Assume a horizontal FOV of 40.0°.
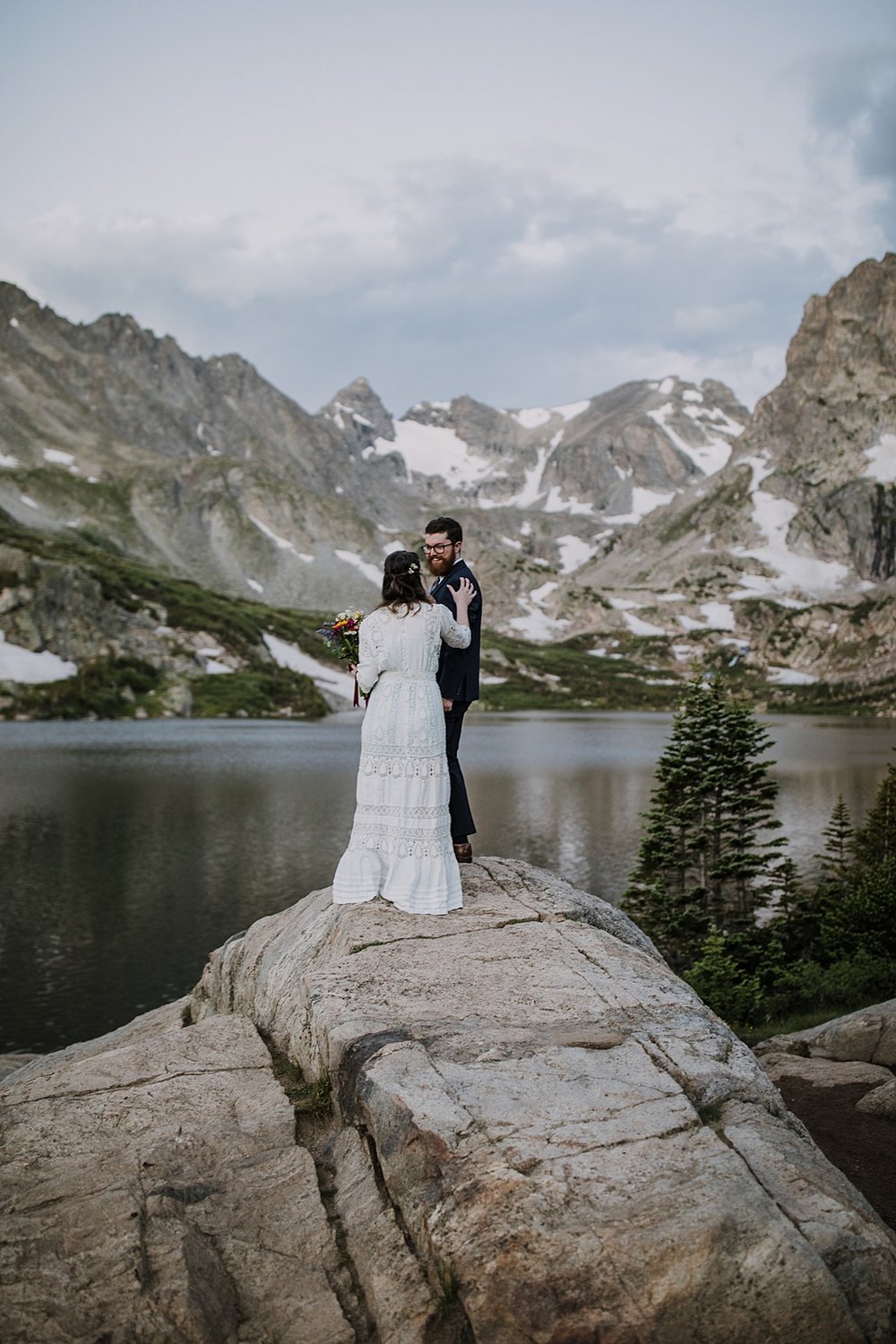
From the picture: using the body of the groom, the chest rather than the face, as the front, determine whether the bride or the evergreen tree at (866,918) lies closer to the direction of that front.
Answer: the bride

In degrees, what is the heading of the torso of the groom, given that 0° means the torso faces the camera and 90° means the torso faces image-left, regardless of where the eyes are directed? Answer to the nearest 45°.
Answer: approximately 45°

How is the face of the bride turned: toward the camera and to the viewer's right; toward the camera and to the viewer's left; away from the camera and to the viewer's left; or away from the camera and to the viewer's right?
away from the camera and to the viewer's right

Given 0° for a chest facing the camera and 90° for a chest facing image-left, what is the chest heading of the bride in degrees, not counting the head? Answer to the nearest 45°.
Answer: approximately 180°

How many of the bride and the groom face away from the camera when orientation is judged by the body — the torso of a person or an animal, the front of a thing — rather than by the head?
1

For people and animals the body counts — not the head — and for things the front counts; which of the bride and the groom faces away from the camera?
the bride
